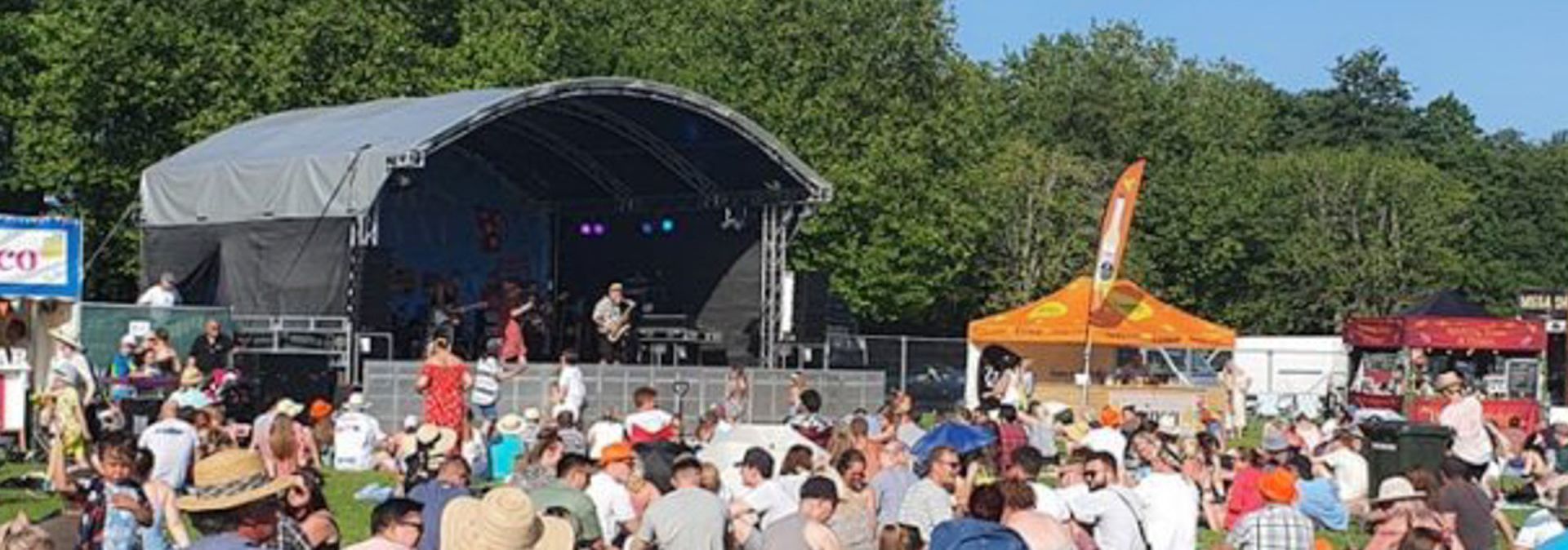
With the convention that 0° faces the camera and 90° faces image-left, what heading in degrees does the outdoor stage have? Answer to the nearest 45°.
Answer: approximately 315°

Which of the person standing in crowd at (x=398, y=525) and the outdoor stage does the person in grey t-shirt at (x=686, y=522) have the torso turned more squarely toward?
the outdoor stage

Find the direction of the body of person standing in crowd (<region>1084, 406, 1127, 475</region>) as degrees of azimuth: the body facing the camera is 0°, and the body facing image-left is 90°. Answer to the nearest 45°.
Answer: approximately 180°

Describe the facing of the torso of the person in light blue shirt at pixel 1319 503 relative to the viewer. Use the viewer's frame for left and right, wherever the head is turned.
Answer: facing away from the viewer and to the left of the viewer

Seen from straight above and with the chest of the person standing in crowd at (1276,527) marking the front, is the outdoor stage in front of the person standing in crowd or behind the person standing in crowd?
in front

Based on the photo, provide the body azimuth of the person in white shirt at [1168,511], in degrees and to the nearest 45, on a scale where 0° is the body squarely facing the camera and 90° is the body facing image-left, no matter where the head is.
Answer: approximately 135°

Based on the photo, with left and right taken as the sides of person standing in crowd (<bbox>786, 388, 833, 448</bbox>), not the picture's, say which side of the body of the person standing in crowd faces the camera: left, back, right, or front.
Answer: back

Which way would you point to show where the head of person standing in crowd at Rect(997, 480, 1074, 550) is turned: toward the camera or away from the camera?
away from the camera

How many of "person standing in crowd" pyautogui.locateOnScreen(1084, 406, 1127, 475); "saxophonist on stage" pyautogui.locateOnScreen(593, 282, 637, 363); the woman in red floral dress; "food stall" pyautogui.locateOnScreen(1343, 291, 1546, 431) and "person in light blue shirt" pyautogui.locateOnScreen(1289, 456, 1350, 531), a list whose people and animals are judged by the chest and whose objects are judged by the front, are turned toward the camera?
2

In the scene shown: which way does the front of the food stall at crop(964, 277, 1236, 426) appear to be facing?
toward the camera

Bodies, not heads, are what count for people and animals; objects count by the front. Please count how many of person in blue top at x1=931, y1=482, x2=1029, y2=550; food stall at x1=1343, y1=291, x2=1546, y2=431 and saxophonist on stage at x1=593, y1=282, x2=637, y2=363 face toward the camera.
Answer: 2

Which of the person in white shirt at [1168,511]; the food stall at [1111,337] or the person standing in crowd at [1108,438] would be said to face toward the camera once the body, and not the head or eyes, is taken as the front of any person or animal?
the food stall

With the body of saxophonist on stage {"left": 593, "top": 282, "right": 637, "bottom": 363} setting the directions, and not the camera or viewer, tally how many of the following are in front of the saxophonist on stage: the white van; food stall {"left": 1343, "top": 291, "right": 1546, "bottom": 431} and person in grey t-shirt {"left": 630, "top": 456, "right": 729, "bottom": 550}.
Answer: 1

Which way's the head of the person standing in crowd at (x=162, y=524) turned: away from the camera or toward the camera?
away from the camera
